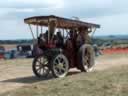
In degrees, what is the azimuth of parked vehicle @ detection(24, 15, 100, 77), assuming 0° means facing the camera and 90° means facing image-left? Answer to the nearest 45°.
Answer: approximately 45°
